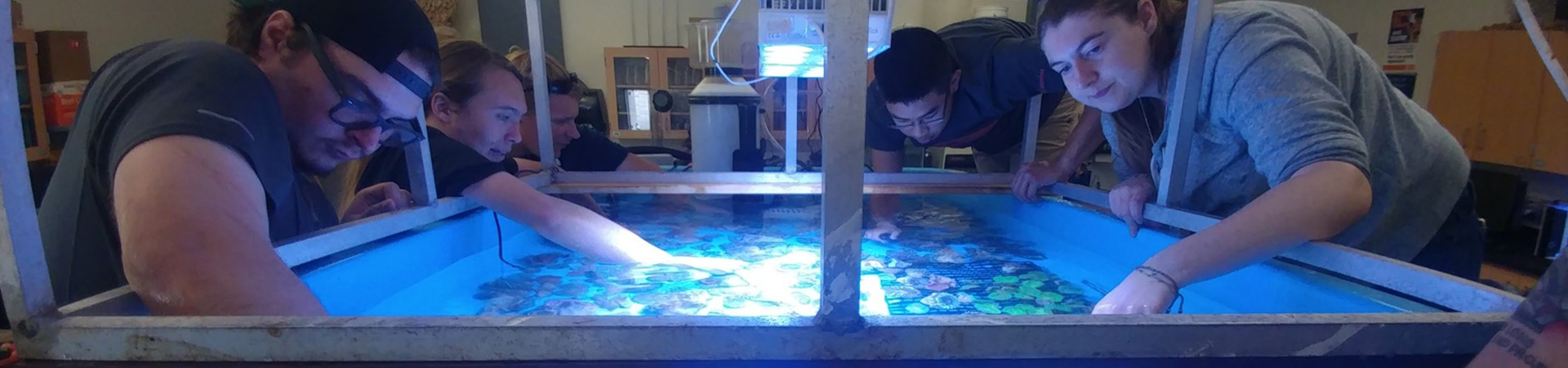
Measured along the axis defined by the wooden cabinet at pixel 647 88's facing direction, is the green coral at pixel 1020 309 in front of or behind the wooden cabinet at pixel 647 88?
in front

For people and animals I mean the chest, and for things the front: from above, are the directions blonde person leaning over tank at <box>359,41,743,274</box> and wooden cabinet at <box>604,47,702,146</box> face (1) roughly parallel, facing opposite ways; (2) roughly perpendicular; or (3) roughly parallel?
roughly perpendicular

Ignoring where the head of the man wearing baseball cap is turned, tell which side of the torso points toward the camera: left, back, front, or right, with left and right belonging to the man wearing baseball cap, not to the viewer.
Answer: right

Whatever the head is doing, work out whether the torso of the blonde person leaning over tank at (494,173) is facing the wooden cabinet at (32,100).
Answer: no

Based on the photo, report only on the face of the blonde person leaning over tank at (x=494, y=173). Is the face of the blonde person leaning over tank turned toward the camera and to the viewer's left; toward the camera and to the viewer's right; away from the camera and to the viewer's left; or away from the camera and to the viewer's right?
toward the camera and to the viewer's right

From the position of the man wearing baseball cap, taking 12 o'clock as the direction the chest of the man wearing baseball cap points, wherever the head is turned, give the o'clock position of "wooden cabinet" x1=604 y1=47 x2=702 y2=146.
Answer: The wooden cabinet is roughly at 10 o'clock from the man wearing baseball cap.

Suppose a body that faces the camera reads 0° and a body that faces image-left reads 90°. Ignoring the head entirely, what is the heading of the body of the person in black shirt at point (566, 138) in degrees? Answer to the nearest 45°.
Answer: approximately 315°

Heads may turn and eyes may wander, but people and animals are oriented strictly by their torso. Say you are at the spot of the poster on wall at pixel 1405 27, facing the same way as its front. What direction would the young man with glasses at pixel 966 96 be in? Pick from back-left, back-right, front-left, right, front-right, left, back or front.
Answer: front

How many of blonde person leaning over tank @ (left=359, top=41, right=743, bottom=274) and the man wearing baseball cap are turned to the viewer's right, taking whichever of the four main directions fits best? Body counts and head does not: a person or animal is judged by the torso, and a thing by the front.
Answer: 2

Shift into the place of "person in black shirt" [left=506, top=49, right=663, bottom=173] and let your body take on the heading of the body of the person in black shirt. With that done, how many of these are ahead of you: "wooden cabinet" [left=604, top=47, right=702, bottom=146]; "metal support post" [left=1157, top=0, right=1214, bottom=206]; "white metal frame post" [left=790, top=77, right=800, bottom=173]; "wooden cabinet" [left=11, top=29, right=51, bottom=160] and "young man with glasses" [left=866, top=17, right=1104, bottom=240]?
3

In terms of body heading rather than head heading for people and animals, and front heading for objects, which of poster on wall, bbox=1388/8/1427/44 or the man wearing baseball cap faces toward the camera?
the poster on wall

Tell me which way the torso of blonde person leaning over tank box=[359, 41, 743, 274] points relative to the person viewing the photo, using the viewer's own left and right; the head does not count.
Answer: facing to the right of the viewer

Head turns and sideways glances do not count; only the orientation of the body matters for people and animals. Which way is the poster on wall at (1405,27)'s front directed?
toward the camera

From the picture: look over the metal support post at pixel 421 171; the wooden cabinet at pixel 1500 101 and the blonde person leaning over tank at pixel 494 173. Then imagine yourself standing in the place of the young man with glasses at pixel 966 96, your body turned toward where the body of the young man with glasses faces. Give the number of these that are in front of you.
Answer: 2

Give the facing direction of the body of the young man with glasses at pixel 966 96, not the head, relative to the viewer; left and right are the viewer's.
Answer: facing the viewer and to the left of the viewer

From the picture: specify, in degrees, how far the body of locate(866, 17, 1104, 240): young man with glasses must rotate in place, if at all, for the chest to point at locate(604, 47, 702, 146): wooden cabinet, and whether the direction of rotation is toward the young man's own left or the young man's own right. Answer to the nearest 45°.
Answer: approximately 90° to the young man's own right

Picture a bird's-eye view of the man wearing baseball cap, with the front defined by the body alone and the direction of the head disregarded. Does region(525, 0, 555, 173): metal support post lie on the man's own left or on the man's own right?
on the man's own left

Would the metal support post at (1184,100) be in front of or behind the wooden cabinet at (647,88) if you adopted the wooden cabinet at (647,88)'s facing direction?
in front

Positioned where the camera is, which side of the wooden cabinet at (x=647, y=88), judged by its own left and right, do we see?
front
